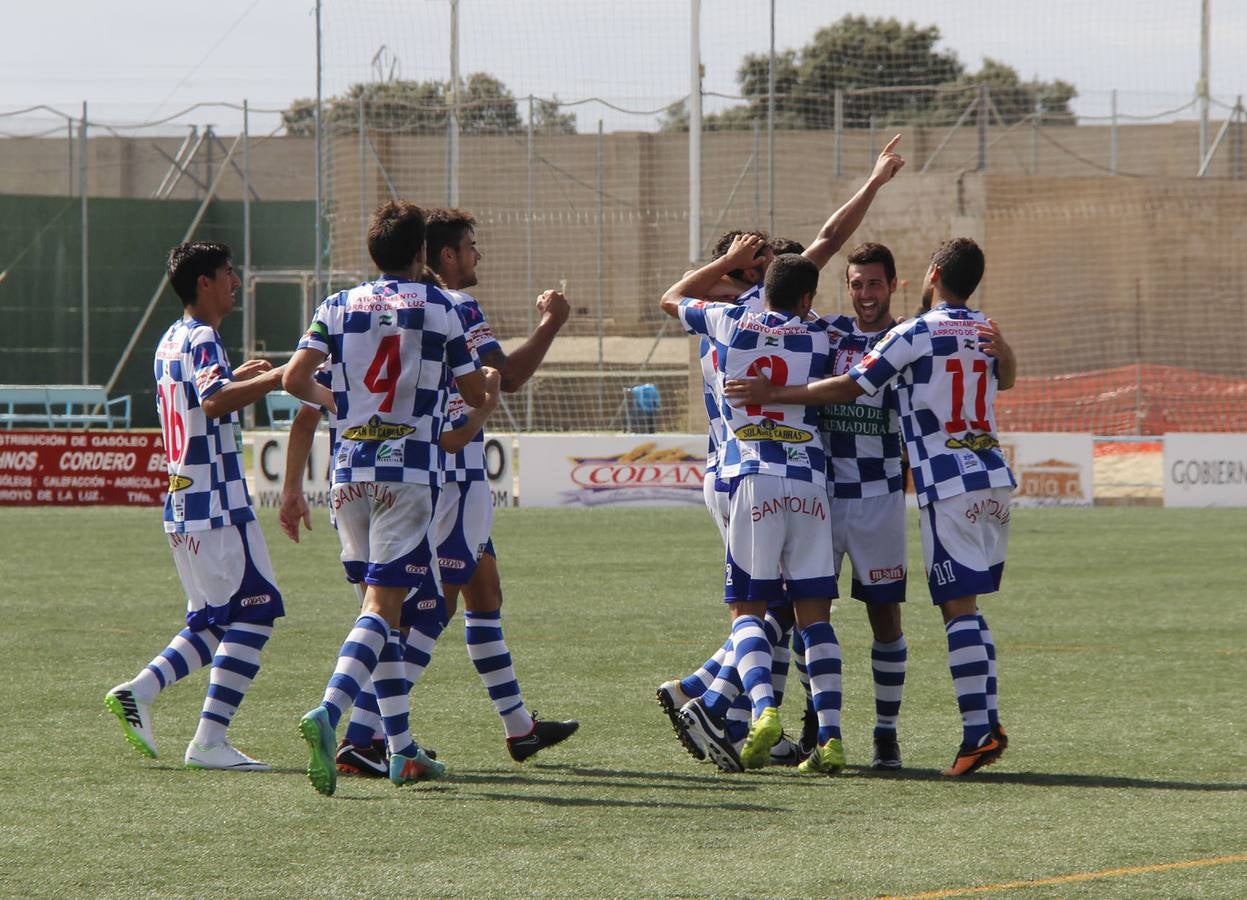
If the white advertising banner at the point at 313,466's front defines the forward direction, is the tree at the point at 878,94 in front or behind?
behind

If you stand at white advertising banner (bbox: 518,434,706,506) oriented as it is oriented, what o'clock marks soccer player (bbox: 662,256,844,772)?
The soccer player is roughly at 12 o'clock from the white advertising banner.

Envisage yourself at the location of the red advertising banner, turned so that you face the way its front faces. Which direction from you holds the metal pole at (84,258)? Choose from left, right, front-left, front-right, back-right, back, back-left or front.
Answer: back

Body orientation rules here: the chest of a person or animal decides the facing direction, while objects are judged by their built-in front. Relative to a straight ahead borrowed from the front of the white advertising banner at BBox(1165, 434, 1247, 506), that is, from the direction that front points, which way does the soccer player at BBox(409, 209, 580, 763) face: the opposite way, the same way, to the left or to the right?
to the left

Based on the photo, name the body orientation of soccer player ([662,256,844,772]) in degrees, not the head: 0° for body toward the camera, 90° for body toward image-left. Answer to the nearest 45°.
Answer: approximately 180°

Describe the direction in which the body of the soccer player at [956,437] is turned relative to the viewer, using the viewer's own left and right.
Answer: facing away from the viewer and to the left of the viewer

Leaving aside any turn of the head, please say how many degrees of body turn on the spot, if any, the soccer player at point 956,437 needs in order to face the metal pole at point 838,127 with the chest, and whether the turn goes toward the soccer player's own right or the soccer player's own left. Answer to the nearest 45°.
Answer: approximately 45° to the soccer player's own right

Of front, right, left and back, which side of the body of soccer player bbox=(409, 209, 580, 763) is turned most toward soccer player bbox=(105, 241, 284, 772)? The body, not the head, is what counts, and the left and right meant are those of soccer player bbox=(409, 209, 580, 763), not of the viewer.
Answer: back

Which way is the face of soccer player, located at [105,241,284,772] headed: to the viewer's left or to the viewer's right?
to the viewer's right

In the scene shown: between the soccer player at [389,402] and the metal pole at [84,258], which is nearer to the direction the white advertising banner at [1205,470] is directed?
the soccer player

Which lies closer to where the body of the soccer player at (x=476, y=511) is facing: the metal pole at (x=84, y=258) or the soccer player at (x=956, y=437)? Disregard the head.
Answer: the soccer player
